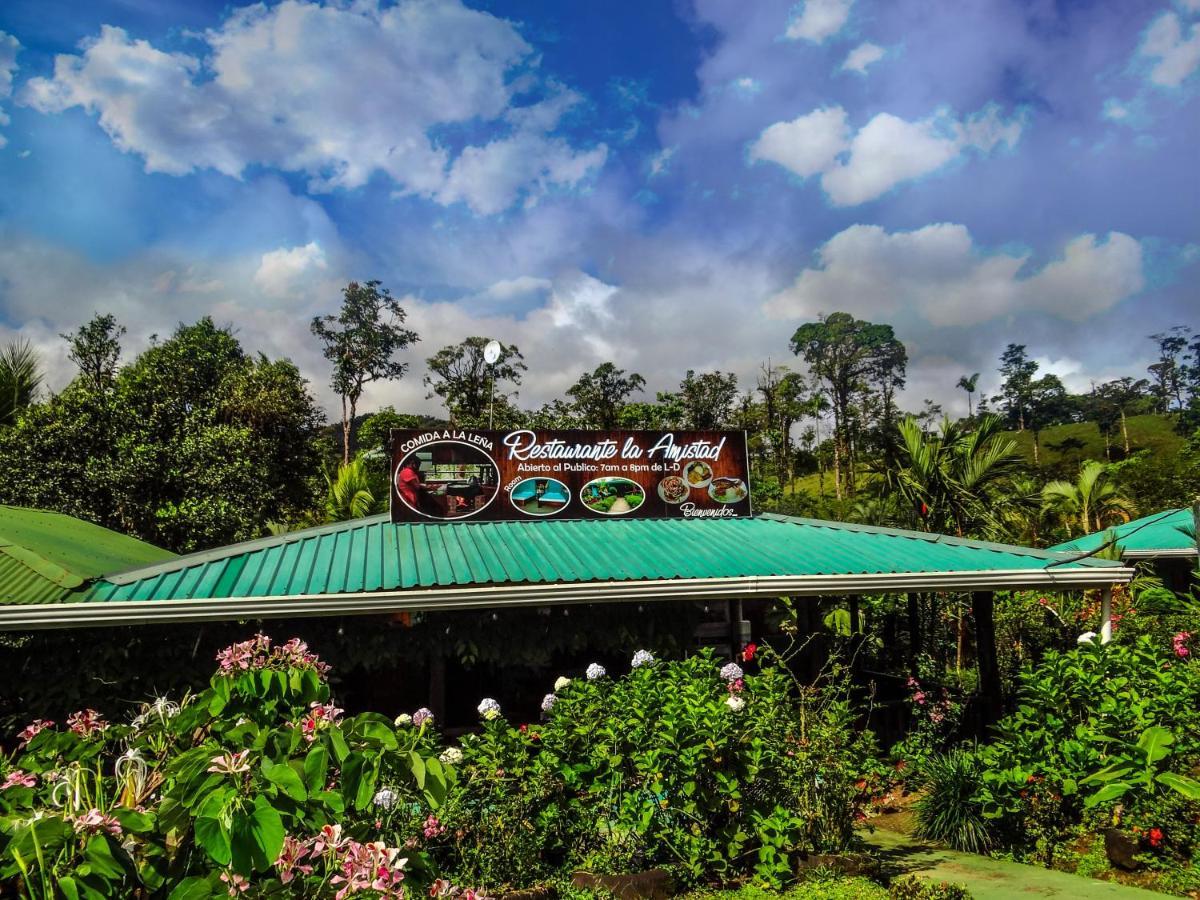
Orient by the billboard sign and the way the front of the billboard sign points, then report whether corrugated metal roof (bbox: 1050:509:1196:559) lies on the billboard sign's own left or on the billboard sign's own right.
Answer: on the billboard sign's own left

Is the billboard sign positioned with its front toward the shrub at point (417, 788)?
yes

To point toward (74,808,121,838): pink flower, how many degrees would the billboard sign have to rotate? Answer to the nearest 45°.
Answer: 0° — it already faces it

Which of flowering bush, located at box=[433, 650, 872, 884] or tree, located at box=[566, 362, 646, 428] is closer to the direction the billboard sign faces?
the flowering bush

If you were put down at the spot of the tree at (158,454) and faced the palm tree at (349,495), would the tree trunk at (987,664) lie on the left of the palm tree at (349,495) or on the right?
right

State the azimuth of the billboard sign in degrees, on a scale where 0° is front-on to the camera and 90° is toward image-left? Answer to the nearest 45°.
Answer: approximately 0°

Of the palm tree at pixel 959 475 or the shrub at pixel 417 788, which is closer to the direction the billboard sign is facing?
the shrub

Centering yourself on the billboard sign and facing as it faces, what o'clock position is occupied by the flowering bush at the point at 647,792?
The flowering bush is roughly at 12 o'clock from the billboard sign.
